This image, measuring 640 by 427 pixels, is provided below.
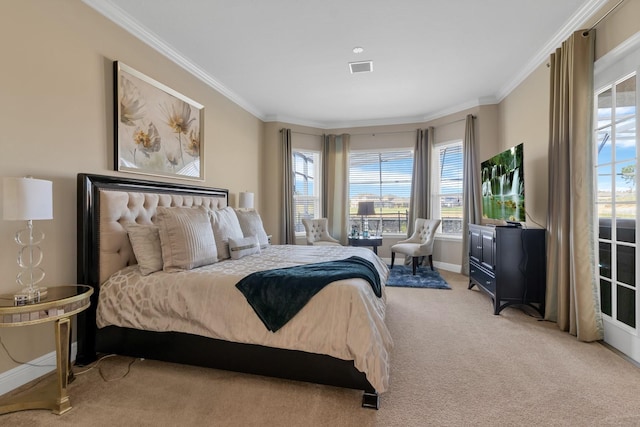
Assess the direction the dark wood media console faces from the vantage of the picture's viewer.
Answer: facing to the left of the viewer

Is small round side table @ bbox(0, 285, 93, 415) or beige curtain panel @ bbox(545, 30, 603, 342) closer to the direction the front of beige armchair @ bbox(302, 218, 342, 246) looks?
the beige curtain panel

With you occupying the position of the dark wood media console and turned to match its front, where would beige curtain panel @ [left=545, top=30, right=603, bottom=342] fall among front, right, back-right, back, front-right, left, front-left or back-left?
back-left
